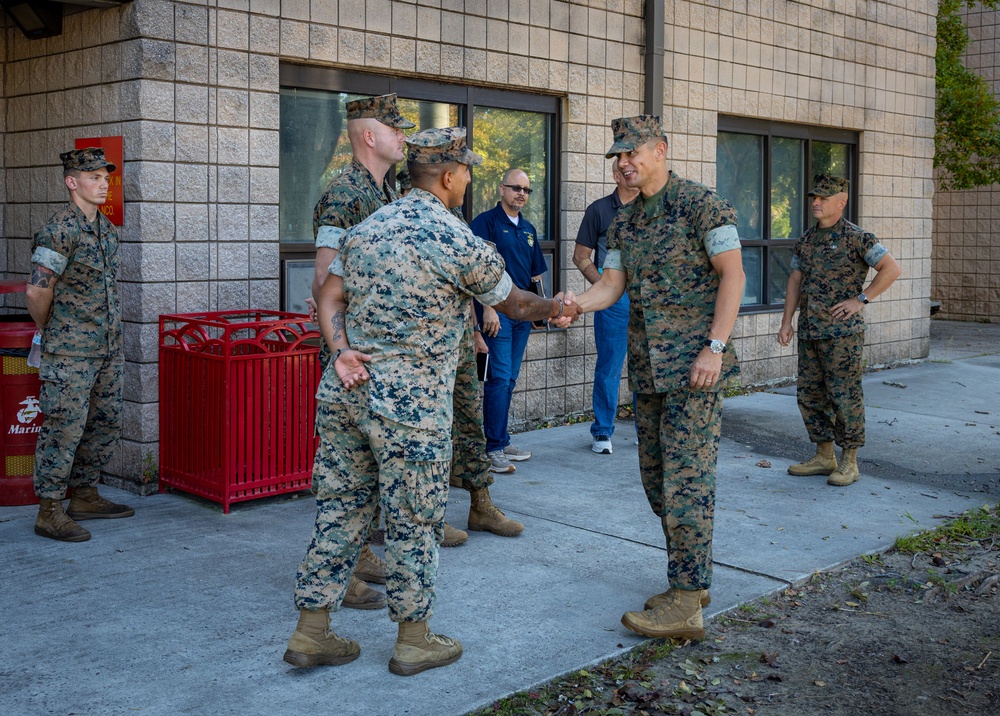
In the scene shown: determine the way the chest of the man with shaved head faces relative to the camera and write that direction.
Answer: to the viewer's right

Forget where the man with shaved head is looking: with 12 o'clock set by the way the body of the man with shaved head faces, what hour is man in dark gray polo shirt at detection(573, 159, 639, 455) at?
The man in dark gray polo shirt is roughly at 10 o'clock from the man with shaved head.

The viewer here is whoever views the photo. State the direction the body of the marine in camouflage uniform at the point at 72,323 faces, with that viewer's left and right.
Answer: facing the viewer and to the right of the viewer

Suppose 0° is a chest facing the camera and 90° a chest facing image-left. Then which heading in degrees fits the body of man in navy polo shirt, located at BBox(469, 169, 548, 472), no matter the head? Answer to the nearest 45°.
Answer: approximately 315°

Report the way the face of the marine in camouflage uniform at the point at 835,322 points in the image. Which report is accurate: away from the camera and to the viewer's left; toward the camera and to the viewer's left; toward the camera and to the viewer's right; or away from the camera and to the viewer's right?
toward the camera and to the viewer's left

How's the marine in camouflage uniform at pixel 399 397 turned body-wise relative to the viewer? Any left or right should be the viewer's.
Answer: facing away from the viewer and to the right of the viewer

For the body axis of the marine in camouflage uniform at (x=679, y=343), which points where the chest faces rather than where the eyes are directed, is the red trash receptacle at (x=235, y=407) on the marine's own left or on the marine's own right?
on the marine's own right

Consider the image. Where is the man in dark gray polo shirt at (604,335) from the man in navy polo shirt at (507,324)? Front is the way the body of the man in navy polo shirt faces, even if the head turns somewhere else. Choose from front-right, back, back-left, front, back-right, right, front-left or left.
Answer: left
